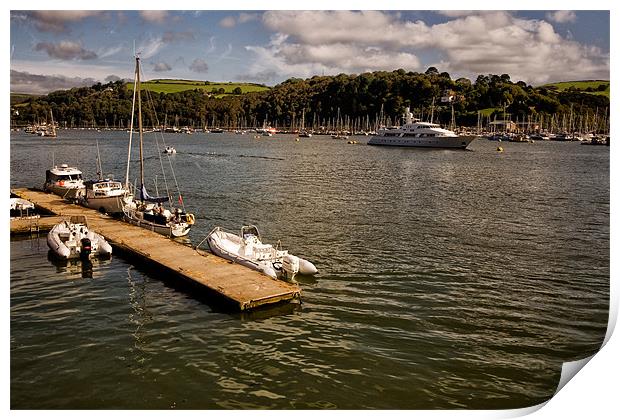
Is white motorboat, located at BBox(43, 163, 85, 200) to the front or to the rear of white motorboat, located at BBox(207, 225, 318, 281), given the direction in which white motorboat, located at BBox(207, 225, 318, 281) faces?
to the front

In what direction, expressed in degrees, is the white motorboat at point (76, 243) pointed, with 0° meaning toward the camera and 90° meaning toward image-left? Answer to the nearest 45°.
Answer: approximately 135°

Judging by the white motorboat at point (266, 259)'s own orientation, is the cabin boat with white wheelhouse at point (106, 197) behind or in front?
in front

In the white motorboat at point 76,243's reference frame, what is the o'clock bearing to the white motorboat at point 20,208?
the white motorboat at point 20,208 is roughly at 11 o'clock from the white motorboat at point 76,243.

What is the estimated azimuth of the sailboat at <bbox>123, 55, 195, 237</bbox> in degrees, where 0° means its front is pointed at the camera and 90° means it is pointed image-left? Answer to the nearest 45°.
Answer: approximately 135°
